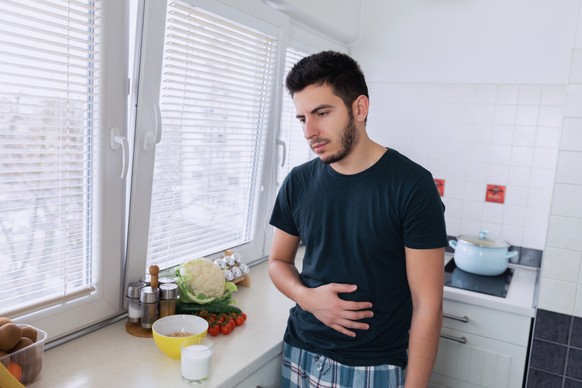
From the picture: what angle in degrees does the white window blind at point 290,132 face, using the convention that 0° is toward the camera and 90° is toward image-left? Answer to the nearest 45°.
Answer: approximately 315°

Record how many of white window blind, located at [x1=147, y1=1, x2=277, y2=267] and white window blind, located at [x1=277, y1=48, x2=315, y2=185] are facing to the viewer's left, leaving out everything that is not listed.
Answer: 0

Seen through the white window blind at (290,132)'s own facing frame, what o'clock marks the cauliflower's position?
The cauliflower is roughly at 2 o'clock from the white window blind.

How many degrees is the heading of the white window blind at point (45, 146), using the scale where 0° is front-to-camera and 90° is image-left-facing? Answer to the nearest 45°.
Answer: approximately 315°

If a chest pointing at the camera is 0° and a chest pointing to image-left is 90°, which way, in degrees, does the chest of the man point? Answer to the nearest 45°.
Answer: approximately 45°

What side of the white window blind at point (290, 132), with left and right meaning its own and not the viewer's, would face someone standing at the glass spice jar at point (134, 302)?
right

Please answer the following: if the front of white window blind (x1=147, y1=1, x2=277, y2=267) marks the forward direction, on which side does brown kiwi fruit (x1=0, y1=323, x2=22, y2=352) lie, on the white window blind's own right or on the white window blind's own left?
on the white window blind's own right

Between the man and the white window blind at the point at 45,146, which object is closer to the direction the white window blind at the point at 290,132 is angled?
the man
